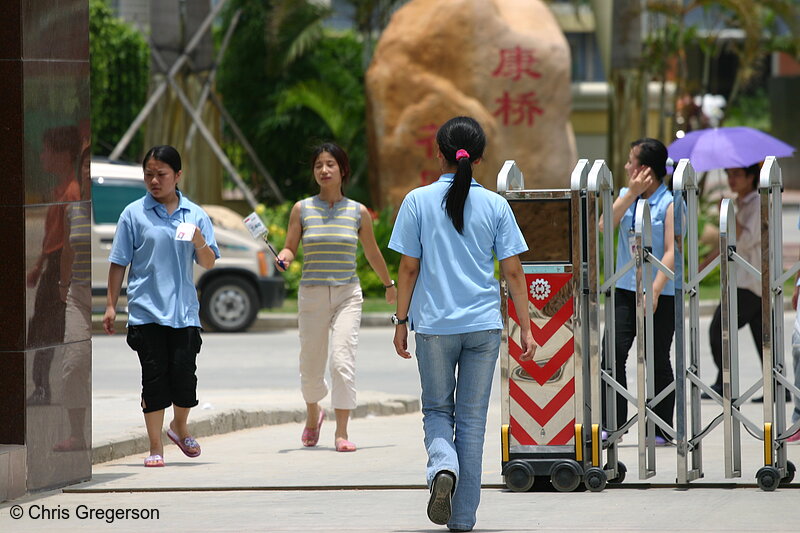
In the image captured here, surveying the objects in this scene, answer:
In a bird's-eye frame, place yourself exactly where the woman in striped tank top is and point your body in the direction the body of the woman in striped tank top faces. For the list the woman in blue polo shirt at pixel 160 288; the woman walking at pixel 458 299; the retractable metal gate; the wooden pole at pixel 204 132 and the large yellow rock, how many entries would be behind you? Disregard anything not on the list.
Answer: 2

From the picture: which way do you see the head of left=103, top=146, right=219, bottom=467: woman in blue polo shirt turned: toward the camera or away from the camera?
toward the camera

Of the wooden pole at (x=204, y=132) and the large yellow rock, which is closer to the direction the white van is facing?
the large yellow rock

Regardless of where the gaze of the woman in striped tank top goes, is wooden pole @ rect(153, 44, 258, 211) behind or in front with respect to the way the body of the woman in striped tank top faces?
behind

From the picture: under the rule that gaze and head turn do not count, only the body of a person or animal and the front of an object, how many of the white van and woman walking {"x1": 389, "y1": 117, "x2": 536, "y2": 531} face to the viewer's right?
1

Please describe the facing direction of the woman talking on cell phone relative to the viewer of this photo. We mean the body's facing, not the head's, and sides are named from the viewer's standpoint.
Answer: facing the viewer and to the left of the viewer

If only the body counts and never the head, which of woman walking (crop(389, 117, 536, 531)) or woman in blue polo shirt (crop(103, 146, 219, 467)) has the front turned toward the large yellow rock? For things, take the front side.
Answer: the woman walking

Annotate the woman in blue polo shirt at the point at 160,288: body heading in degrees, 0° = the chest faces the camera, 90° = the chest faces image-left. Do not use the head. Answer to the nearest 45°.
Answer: approximately 0°

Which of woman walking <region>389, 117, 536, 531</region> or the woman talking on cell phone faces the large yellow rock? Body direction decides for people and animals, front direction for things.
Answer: the woman walking

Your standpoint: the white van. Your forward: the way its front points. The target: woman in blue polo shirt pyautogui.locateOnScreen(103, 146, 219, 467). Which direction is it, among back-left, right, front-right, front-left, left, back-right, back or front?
right

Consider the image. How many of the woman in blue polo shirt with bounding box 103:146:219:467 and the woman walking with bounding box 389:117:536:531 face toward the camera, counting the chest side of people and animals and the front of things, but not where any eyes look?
1

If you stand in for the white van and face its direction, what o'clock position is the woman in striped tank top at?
The woman in striped tank top is roughly at 3 o'clock from the white van.

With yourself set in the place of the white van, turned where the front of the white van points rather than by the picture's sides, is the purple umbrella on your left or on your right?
on your right

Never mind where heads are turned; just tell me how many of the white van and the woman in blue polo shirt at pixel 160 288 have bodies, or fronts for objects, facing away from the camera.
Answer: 0

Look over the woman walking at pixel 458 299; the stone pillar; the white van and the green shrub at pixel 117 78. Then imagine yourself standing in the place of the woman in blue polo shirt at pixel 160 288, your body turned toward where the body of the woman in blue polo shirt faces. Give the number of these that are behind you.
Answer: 2

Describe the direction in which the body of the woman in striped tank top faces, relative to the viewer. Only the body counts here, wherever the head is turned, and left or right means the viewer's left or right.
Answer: facing the viewer

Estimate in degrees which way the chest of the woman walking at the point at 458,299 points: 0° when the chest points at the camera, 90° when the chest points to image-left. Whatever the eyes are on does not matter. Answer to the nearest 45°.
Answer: approximately 180°

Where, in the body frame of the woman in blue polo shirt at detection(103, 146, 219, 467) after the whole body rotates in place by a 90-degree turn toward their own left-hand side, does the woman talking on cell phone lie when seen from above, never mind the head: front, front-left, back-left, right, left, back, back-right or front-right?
front

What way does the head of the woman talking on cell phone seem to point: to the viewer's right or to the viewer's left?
to the viewer's left
